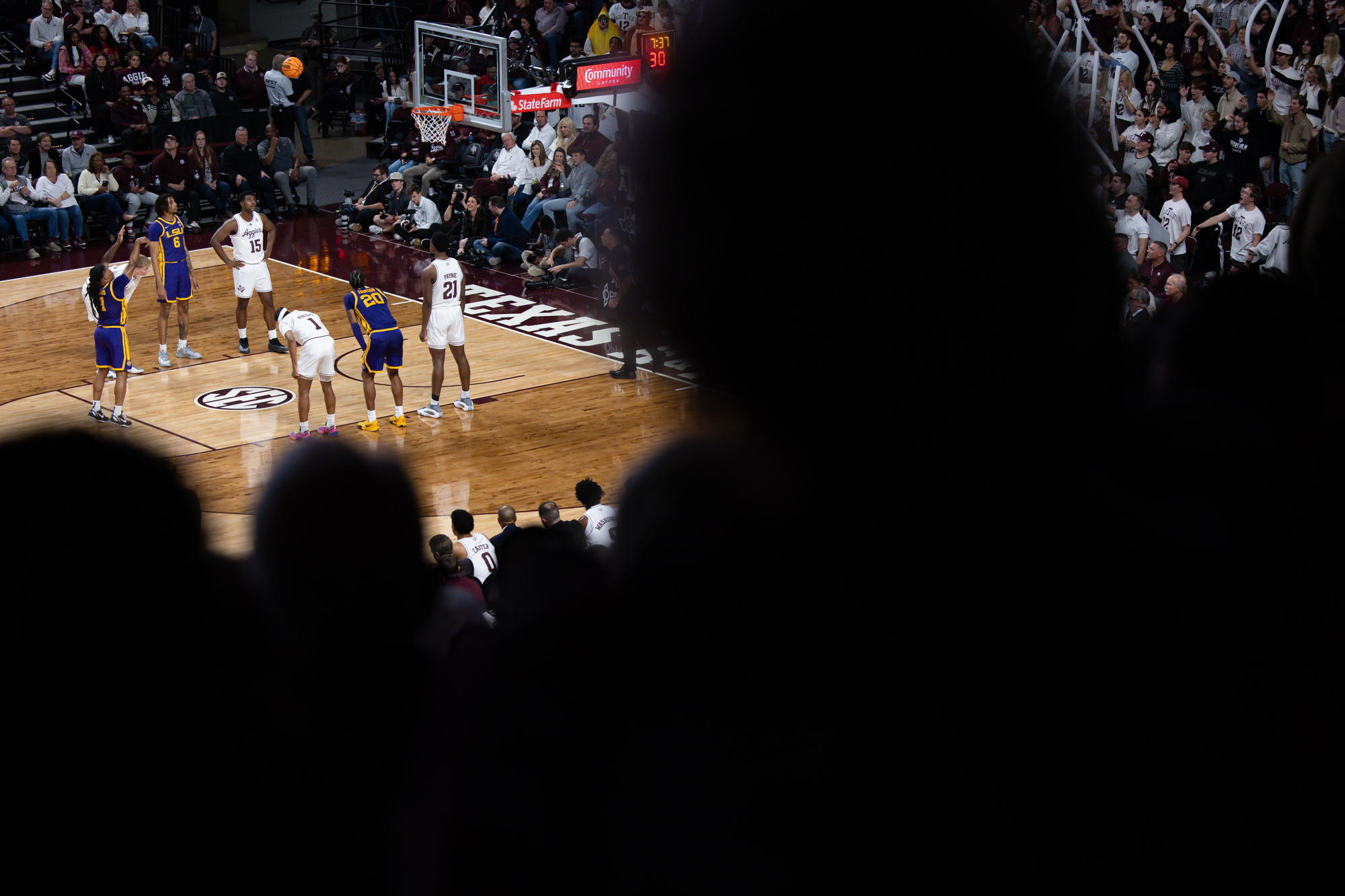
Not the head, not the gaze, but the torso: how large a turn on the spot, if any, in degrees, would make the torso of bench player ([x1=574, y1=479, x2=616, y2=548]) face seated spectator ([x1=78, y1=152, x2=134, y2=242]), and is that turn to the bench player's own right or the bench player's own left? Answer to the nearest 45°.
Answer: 0° — they already face them

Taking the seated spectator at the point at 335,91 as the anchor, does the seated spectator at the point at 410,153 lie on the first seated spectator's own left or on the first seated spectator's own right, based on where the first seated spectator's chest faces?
on the first seated spectator's own left

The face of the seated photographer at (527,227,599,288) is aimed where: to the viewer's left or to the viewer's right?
to the viewer's left

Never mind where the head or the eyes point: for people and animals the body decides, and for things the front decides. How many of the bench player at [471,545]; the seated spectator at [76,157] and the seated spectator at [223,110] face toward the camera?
2

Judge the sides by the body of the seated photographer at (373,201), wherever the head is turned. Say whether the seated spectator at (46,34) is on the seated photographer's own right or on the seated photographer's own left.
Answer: on the seated photographer's own right
